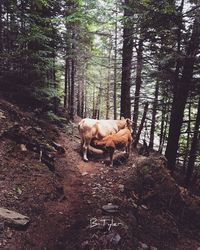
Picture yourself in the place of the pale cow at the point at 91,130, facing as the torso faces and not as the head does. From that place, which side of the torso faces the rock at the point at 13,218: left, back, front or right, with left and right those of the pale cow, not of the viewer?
right

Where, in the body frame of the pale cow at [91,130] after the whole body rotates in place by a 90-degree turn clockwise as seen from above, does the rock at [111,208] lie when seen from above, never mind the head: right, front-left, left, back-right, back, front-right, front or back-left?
front

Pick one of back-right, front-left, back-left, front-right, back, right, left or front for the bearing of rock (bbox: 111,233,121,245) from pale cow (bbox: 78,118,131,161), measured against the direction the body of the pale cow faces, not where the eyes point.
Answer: right

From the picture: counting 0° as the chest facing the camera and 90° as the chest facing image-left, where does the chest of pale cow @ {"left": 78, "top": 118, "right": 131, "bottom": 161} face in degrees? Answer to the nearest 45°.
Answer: approximately 270°
